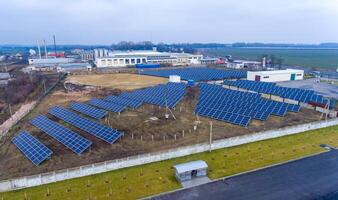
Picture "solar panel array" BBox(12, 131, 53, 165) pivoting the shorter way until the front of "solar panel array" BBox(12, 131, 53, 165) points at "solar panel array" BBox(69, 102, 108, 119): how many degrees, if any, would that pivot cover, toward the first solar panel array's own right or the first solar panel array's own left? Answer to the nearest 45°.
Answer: approximately 180°

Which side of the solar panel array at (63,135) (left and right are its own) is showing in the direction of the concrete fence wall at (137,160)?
left

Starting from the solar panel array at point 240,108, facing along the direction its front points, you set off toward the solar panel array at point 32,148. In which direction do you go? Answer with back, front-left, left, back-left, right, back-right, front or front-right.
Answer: front

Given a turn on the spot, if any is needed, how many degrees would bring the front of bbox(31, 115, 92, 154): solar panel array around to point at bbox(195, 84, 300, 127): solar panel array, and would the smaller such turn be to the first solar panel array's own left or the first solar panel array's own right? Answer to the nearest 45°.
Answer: approximately 135° to the first solar panel array's own left

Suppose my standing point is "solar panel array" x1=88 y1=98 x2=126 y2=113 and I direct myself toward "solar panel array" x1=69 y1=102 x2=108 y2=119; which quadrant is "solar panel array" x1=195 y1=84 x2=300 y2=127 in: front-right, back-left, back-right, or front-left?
back-left

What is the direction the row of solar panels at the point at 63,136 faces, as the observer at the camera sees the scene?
facing the viewer and to the left of the viewer

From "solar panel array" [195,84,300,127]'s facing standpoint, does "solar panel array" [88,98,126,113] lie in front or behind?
in front

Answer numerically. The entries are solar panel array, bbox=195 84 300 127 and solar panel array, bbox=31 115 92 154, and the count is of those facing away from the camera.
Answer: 0

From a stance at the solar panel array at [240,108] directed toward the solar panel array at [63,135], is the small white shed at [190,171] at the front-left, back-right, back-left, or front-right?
front-left

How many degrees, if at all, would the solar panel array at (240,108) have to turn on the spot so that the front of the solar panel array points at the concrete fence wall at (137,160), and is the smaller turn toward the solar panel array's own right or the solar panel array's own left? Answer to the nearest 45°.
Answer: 0° — it already faces it

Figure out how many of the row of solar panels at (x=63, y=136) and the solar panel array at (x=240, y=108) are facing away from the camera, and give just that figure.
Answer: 0

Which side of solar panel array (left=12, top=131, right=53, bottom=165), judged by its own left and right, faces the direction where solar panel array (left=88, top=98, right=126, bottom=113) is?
back
